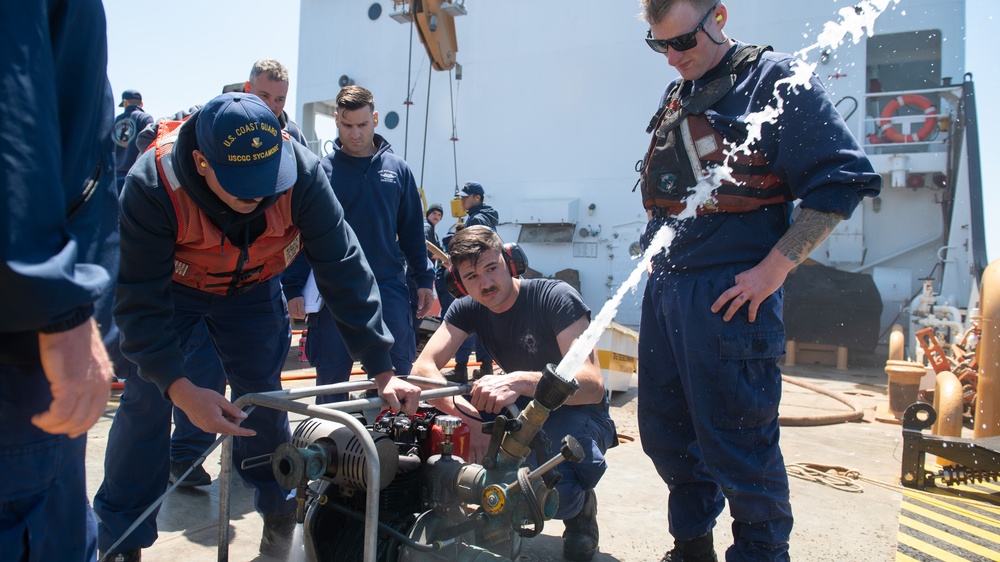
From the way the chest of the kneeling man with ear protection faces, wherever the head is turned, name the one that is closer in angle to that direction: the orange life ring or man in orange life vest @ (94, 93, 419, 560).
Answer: the man in orange life vest

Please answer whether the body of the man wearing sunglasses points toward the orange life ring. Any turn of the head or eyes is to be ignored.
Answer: no

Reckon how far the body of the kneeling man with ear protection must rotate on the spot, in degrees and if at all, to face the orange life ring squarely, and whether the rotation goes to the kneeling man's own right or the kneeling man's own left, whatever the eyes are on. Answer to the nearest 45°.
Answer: approximately 180°

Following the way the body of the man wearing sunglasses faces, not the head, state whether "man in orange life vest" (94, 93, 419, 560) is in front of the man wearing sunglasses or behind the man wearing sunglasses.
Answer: in front

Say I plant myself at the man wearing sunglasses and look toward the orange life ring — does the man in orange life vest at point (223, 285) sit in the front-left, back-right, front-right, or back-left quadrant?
back-left

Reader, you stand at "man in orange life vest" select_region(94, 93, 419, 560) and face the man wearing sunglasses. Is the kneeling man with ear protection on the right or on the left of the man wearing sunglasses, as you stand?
left

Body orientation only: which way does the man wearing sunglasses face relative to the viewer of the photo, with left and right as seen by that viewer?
facing the viewer and to the left of the viewer

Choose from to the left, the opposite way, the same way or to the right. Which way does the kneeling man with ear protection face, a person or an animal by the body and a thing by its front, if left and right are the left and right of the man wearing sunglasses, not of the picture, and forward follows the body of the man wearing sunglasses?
the same way

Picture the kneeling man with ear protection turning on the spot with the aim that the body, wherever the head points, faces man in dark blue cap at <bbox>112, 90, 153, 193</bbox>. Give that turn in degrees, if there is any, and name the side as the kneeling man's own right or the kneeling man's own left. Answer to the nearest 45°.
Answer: approximately 90° to the kneeling man's own right

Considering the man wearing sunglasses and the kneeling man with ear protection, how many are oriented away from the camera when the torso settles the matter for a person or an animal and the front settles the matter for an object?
0

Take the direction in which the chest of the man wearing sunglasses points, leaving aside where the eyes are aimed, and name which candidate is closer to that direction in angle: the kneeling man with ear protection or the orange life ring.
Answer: the kneeling man with ear protection

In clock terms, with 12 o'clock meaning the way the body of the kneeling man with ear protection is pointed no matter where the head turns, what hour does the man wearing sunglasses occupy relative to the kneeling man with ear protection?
The man wearing sunglasses is roughly at 9 o'clock from the kneeling man with ear protection.

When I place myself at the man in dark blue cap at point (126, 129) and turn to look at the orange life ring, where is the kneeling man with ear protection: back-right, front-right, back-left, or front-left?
front-right

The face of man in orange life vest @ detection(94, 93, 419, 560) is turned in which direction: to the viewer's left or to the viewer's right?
to the viewer's right

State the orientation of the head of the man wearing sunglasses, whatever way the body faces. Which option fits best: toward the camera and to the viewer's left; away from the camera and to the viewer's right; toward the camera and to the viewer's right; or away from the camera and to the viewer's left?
toward the camera and to the viewer's left
